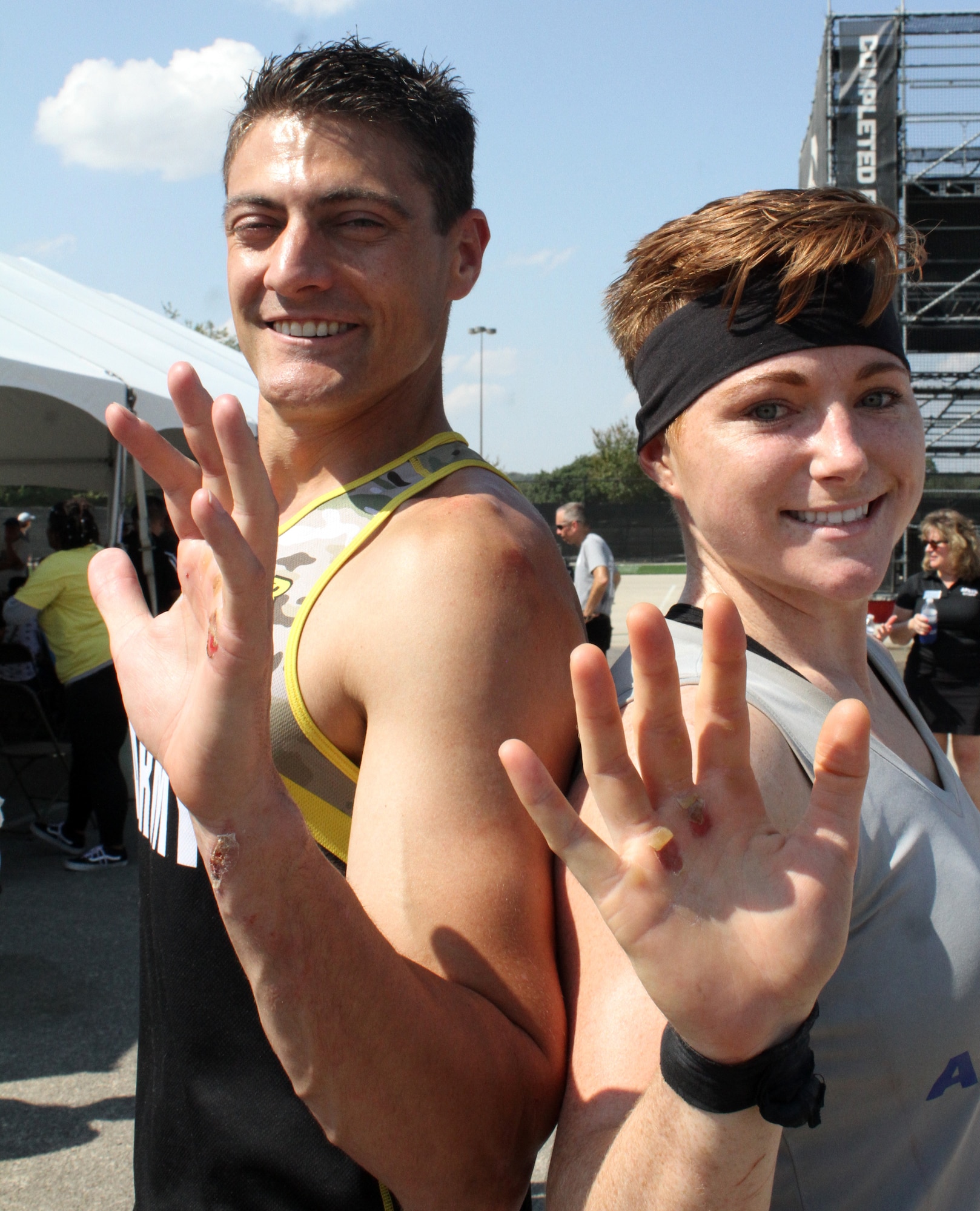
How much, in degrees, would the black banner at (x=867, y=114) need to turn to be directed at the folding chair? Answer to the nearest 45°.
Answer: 0° — it already faces it

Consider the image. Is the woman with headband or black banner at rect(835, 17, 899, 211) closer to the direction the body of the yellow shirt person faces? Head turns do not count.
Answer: the black banner

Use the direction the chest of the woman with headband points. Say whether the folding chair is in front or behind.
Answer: behind

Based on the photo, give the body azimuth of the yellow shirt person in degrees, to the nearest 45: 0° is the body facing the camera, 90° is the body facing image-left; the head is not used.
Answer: approximately 135°

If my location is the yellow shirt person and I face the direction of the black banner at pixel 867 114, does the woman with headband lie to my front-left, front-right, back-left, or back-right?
back-right

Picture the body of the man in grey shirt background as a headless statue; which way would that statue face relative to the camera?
to the viewer's left

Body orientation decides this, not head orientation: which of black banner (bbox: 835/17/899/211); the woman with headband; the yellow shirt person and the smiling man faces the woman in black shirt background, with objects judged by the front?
the black banner
